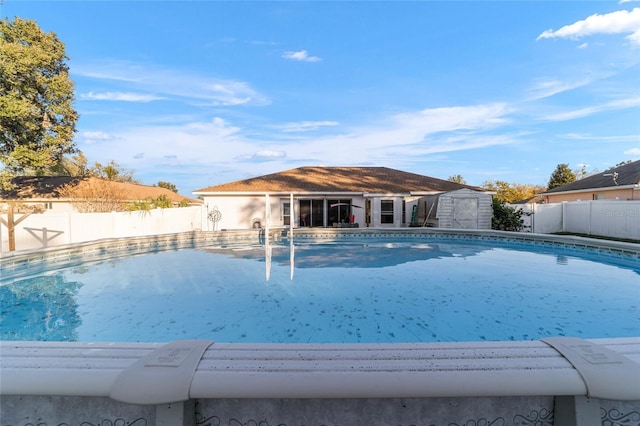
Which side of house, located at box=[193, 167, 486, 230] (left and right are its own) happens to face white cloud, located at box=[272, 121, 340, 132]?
front

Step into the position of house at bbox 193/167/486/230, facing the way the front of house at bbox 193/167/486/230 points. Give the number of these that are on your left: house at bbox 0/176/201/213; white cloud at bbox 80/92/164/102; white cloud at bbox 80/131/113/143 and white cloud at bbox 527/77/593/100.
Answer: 3

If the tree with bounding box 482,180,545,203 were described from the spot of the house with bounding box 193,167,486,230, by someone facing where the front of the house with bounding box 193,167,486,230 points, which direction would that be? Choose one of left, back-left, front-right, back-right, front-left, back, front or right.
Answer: front-right

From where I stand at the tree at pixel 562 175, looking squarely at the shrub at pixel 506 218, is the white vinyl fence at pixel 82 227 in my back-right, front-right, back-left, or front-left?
front-right

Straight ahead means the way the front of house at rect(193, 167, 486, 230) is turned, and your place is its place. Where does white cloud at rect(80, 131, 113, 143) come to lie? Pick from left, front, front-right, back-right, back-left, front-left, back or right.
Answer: left

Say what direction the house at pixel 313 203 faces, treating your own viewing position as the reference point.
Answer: facing away from the viewer

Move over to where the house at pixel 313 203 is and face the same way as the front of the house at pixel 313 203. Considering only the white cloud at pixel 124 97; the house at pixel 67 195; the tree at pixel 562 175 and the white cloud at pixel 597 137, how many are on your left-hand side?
2

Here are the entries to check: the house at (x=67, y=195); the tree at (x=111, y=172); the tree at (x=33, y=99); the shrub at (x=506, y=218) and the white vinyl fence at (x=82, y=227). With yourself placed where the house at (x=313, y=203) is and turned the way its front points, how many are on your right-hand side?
1
